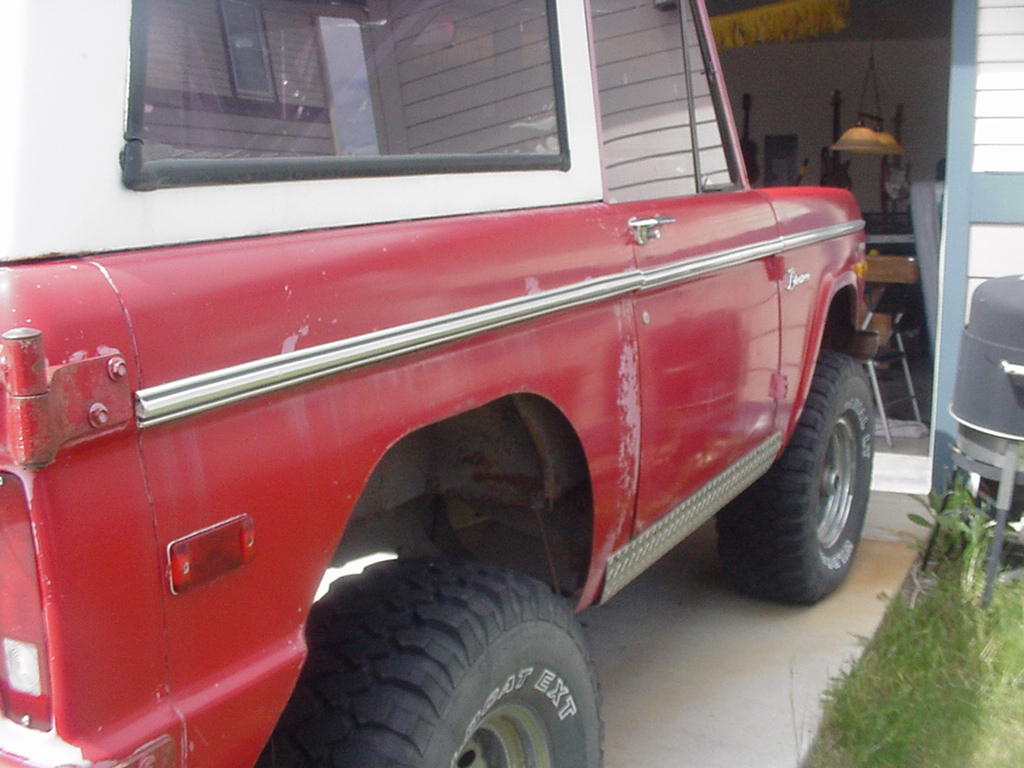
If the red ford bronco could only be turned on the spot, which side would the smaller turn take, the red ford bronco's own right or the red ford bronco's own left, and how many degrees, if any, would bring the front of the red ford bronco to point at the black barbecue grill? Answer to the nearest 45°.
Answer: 0° — it already faces it

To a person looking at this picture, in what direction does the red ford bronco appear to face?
facing away from the viewer and to the right of the viewer

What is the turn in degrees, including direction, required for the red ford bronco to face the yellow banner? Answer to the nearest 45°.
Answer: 0° — it already faces it
